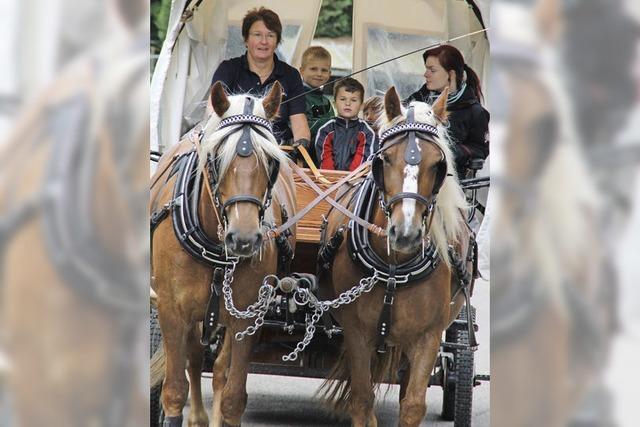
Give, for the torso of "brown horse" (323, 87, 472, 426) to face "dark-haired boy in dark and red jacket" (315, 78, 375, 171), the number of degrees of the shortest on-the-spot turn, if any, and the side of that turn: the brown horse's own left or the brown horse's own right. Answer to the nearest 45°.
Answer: approximately 180°

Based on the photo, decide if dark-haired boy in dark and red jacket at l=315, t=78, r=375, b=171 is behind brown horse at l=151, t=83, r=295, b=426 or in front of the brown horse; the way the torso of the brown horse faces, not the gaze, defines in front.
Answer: behind

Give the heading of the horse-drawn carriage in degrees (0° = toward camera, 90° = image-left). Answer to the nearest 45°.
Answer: approximately 0°

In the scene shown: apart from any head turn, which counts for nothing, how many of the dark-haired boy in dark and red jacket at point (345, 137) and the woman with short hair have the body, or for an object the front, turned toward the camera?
2

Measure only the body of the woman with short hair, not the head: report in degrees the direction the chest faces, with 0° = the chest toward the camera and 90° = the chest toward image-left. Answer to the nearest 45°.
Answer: approximately 0°
